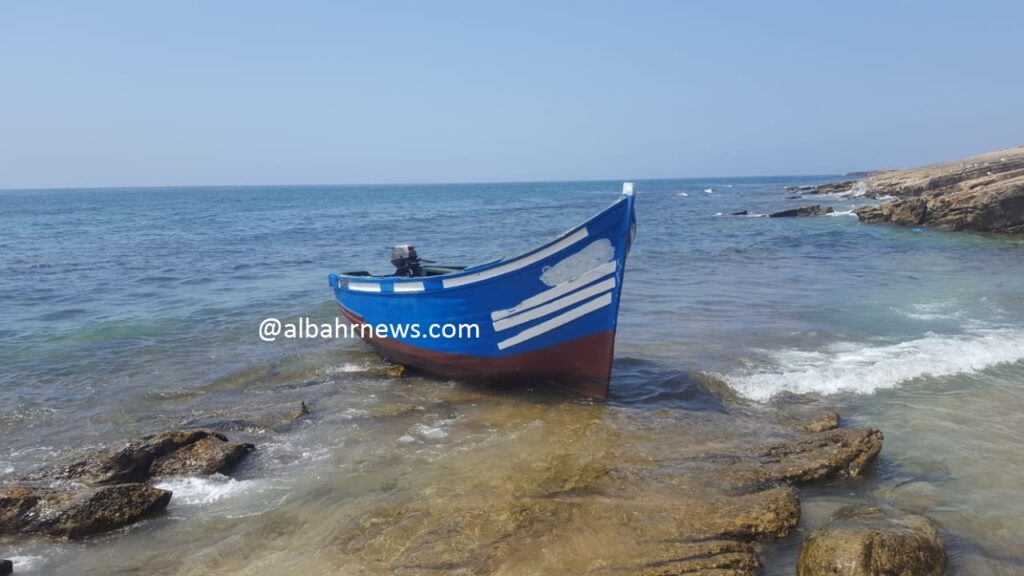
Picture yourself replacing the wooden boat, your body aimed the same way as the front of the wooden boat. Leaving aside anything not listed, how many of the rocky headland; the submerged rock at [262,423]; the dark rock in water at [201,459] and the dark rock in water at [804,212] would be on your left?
2

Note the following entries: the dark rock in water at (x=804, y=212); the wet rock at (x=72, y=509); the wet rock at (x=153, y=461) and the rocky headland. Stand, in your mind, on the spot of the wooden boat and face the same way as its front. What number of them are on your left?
2

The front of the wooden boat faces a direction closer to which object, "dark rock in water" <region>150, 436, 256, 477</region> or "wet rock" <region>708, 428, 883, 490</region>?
the wet rock

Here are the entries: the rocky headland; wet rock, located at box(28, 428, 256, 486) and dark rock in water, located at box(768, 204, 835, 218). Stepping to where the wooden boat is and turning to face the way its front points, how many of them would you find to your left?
2

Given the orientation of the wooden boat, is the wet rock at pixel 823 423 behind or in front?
in front

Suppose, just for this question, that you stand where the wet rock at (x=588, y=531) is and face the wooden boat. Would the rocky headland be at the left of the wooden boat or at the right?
right

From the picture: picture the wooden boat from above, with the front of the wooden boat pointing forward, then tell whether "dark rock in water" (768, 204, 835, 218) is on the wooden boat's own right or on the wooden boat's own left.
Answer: on the wooden boat's own left
